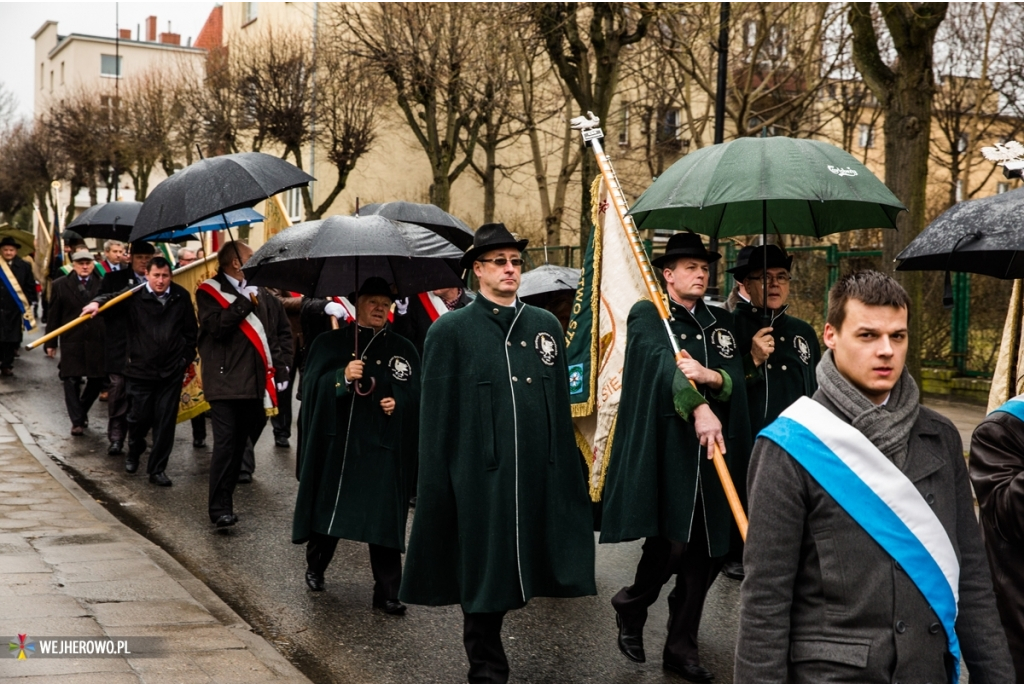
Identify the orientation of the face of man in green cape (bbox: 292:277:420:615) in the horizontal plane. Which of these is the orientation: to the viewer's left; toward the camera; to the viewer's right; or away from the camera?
toward the camera

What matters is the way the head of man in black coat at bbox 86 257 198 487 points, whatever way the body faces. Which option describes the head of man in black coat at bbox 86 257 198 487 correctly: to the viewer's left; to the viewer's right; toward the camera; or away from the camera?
toward the camera

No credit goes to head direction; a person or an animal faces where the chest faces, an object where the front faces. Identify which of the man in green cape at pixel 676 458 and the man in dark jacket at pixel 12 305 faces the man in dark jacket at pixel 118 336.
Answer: the man in dark jacket at pixel 12 305

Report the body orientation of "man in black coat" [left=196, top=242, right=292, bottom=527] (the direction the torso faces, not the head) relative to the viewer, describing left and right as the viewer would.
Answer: facing the viewer and to the right of the viewer

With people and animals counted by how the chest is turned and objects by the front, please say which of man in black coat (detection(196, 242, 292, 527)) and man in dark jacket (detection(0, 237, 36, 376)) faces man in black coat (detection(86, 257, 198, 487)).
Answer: the man in dark jacket

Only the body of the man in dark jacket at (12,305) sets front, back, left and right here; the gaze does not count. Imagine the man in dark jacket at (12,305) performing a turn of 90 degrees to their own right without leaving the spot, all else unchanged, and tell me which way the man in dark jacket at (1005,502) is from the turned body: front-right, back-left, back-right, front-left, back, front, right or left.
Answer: left

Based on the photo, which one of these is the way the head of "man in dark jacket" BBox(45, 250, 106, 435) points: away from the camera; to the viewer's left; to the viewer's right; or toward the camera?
toward the camera

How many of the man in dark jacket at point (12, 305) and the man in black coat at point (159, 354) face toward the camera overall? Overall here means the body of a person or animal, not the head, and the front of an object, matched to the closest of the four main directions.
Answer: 2

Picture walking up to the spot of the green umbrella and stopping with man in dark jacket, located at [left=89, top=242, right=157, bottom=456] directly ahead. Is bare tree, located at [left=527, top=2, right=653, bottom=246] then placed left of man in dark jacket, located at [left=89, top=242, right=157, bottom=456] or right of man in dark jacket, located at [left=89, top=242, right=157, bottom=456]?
right

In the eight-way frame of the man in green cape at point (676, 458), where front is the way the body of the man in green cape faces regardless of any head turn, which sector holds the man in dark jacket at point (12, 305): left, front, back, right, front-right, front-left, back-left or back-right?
back

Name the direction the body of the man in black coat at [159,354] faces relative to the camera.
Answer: toward the camera

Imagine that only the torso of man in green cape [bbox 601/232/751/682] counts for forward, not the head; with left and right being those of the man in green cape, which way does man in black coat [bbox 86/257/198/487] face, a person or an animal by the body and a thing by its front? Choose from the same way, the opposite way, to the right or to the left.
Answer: the same way

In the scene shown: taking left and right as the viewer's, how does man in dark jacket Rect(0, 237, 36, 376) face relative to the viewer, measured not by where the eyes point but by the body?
facing the viewer

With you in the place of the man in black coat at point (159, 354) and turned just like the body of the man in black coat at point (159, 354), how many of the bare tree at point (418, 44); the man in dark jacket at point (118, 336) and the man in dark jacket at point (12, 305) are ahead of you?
0

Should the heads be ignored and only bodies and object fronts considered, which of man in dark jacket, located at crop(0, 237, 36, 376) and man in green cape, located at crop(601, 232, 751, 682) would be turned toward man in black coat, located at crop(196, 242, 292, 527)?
the man in dark jacket

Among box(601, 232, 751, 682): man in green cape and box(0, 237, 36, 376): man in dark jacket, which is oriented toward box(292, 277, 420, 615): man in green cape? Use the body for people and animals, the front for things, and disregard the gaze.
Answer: the man in dark jacket
